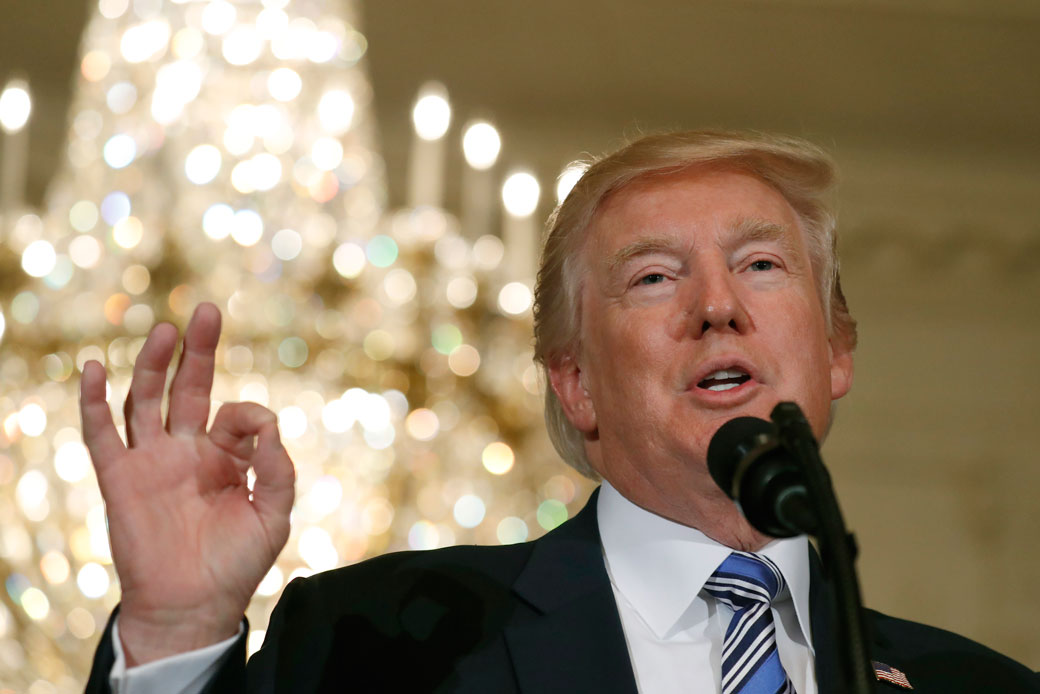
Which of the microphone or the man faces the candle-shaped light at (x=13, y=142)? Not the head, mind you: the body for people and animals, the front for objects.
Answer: the microphone

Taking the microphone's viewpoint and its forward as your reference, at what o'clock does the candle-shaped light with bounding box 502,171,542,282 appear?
The candle-shaped light is roughly at 1 o'clock from the microphone.

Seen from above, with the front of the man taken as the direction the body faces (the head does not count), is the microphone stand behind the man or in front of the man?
in front

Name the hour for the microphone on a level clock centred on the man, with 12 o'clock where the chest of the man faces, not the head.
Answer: The microphone is roughly at 1 o'clock from the man.

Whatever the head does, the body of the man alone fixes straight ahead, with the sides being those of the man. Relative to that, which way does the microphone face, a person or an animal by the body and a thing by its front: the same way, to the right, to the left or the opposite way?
the opposite way

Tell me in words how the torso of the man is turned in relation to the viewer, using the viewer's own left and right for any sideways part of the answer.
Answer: facing the viewer and to the right of the viewer

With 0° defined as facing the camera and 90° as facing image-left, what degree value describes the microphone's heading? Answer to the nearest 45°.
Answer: approximately 135°

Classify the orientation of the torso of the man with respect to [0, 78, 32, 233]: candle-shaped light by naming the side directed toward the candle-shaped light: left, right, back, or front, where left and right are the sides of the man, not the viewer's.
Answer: back

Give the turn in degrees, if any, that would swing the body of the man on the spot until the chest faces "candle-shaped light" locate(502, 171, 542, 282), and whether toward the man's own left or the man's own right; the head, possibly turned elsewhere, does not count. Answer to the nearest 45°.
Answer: approximately 135° to the man's own left

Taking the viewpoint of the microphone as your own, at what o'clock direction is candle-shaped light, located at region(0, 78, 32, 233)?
The candle-shaped light is roughly at 12 o'clock from the microphone.
